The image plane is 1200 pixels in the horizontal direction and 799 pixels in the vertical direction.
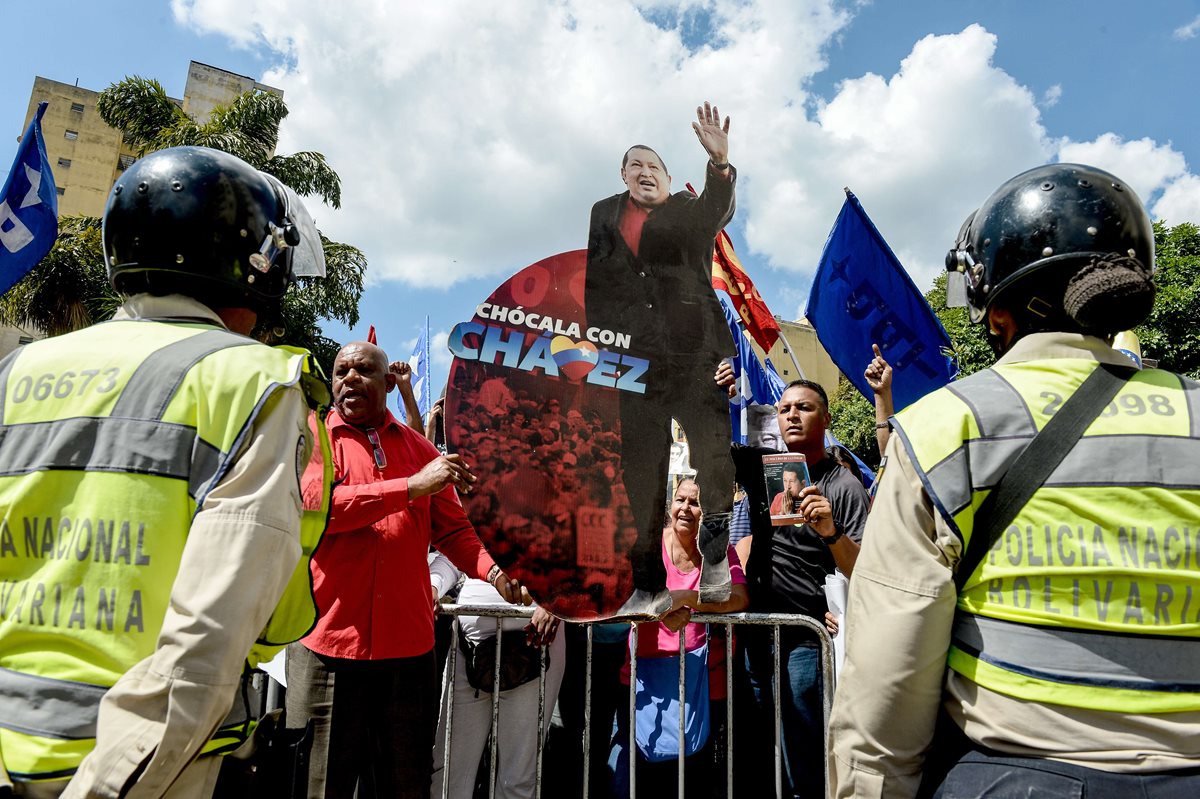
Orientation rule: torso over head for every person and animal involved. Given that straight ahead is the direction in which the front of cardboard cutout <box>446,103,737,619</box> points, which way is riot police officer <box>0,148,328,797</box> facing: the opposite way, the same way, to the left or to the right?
the opposite way

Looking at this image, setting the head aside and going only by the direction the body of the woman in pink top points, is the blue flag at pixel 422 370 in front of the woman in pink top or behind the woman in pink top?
behind

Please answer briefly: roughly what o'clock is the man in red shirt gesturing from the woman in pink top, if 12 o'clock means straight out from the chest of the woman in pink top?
The man in red shirt gesturing is roughly at 2 o'clock from the woman in pink top.

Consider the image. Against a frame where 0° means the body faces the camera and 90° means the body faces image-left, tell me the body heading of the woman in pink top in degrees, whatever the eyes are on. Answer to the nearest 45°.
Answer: approximately 0°

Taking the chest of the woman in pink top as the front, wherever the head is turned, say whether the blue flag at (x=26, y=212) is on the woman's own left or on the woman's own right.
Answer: on the woman's own right

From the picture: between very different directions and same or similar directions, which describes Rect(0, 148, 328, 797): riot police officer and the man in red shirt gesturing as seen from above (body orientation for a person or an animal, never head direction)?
very different directions

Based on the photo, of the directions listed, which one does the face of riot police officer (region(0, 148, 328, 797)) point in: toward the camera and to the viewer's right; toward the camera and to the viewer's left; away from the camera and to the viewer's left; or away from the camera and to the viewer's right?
away from the camera and to the viewer's right

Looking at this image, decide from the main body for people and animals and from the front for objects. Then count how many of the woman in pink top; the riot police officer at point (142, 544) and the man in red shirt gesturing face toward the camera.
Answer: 2

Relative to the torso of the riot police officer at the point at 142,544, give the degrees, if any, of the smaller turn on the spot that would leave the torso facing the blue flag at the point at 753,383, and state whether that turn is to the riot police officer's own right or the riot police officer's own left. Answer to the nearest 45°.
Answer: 0° — they already face it

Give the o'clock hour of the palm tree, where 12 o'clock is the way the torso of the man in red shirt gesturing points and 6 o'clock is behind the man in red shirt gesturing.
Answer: The palm tree is roughly at 5 o'clock from the man in red shirt gesturing.

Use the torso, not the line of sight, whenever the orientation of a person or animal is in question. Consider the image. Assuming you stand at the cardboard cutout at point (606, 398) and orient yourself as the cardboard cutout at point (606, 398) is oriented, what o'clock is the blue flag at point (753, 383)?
The blue flag is roughly at 7 o'clock from the cardboard cutout.
